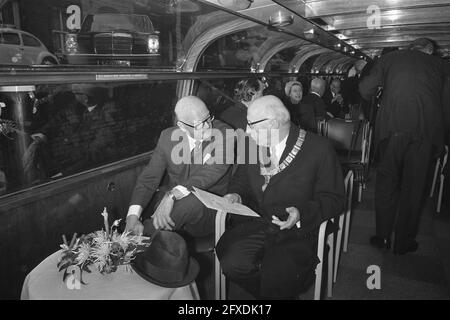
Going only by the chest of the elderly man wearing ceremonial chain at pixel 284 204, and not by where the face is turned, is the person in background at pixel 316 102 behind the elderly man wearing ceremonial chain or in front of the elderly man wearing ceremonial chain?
behind

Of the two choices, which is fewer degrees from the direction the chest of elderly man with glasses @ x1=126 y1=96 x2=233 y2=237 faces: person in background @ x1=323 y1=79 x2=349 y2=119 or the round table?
the round table

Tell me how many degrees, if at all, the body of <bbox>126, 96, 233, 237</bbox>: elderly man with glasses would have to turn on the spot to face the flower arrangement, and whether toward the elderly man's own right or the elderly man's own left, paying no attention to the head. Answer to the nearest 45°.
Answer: approximately 45° to the elderly man's own right

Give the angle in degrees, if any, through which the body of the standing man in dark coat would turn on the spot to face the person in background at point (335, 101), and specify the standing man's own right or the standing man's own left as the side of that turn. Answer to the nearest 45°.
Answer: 0° — they already face them

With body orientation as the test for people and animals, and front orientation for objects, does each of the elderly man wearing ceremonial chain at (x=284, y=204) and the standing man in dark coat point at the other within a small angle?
no

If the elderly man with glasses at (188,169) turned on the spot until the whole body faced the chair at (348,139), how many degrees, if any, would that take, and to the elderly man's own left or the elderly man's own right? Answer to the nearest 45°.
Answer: approximately 135° to the elderly man's own left

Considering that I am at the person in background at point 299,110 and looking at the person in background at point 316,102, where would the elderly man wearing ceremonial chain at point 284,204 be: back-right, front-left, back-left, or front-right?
back-right

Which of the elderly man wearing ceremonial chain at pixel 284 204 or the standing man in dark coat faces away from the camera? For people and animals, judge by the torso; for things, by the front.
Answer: the standing man in dark coat

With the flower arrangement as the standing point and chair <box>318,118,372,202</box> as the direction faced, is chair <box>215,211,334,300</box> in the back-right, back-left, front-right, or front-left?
front-right

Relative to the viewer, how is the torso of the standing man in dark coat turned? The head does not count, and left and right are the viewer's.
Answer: facing away from the viewer

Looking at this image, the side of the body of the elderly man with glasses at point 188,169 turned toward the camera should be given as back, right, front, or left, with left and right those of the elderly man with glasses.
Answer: front

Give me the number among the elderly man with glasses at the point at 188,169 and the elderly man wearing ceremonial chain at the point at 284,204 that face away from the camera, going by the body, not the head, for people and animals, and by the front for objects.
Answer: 0

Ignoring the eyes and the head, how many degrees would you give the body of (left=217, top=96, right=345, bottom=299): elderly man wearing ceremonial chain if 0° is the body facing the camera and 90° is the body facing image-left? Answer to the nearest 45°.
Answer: approximately 45°

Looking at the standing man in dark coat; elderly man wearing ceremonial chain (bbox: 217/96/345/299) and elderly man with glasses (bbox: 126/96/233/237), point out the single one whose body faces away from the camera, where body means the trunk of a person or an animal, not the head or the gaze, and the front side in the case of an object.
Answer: the standing man in dark coat

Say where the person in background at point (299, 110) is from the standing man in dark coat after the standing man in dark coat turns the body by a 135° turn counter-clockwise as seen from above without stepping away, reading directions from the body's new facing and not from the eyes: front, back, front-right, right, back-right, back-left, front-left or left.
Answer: right

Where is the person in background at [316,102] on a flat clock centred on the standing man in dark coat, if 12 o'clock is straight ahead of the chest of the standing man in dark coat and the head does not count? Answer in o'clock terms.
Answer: The person in background is roughly at 11 o'clock from the standing man in dark coat.

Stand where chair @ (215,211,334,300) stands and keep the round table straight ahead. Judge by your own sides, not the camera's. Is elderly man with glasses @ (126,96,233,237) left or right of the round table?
right

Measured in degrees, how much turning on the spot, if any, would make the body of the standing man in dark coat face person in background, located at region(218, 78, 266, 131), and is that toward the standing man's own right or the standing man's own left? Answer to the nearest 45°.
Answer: approximately 90° to the standing man's own left

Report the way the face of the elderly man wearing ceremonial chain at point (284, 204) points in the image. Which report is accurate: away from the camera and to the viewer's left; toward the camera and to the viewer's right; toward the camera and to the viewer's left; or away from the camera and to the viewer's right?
toward the camera and to the viewer's left
